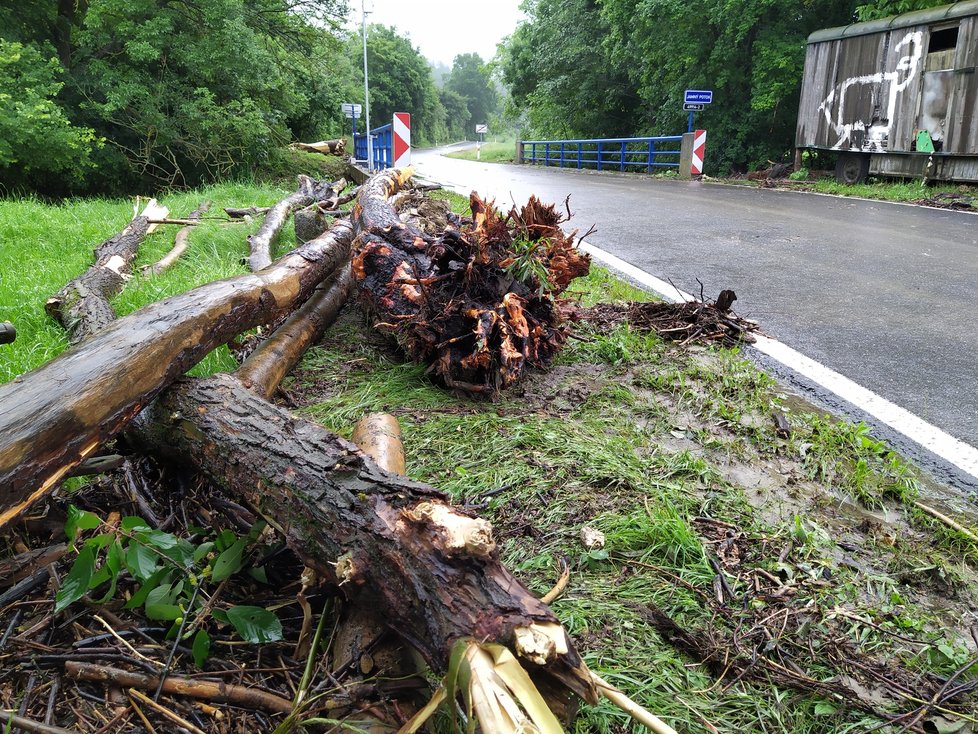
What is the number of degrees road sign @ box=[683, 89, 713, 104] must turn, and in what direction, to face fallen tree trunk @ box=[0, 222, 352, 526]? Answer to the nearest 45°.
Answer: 0° — it already faces it

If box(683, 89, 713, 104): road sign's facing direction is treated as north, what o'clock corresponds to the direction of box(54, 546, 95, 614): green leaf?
The green leaf is roughly at 12 o'clock from the road sign.

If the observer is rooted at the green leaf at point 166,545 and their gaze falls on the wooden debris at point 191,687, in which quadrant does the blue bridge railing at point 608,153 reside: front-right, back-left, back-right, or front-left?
back-left

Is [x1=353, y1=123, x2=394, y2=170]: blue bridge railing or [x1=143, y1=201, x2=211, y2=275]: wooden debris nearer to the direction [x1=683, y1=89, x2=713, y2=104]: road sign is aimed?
the wooden debris

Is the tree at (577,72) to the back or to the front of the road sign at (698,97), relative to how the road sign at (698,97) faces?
to the back

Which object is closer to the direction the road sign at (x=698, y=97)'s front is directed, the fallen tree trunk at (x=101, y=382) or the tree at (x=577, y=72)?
the fallen tree trunk

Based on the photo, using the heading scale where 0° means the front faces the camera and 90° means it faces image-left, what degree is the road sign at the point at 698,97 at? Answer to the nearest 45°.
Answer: approximately 0°

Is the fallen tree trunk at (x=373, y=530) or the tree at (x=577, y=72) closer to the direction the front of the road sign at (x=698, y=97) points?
the fallen tree trunk
